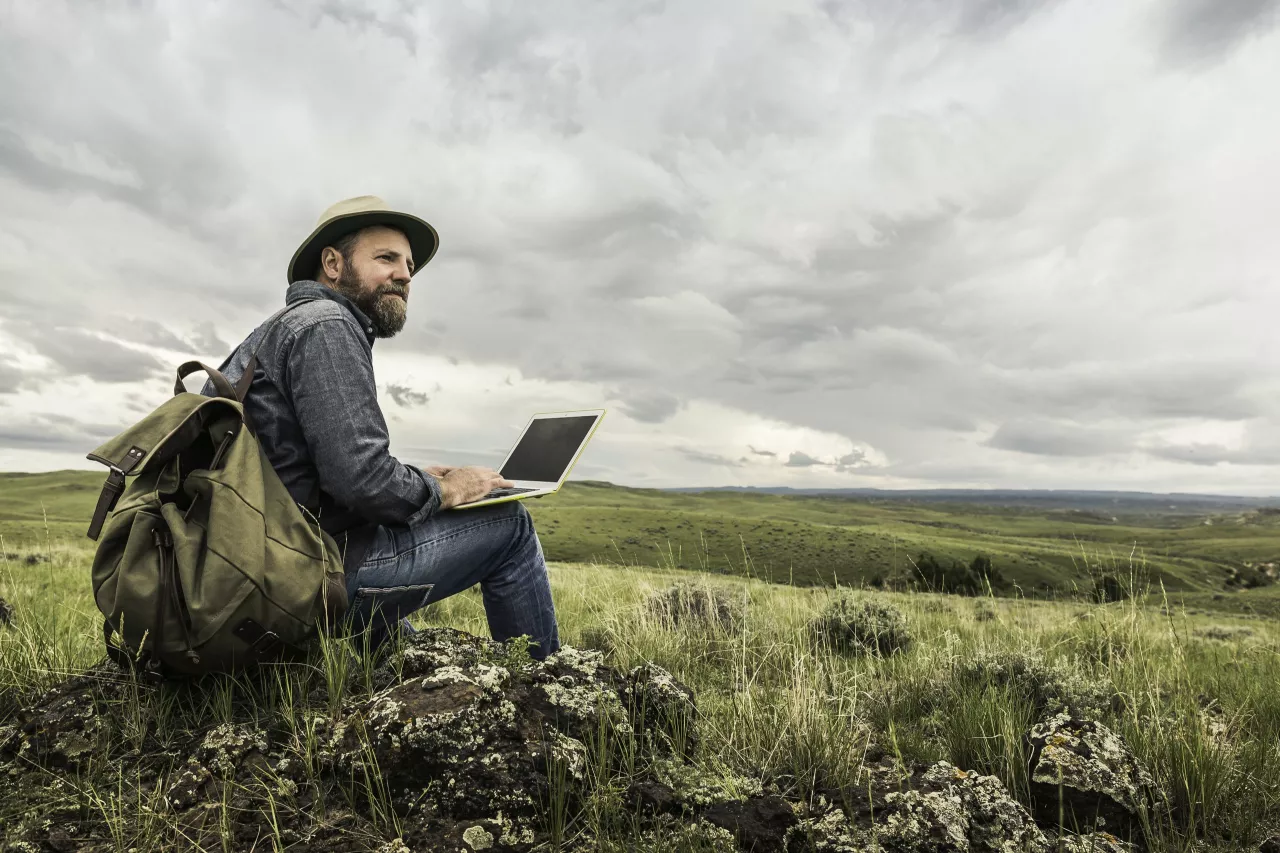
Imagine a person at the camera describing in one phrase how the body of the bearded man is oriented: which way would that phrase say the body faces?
to the viewer's right

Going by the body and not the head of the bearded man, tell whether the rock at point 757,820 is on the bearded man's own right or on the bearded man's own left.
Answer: on the bearded man's own right

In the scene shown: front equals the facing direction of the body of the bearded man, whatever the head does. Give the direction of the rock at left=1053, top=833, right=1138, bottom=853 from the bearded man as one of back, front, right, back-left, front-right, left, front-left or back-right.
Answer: front-right

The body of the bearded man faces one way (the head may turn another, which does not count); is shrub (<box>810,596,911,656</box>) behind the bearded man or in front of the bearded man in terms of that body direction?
in front

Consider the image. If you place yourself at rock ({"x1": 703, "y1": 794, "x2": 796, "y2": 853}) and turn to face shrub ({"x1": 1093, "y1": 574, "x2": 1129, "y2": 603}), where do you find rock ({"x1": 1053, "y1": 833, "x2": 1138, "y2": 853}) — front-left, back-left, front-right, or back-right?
front-right

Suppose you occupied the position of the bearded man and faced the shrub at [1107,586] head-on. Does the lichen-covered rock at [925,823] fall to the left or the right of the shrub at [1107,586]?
right

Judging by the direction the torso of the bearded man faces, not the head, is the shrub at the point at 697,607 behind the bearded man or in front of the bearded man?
in front

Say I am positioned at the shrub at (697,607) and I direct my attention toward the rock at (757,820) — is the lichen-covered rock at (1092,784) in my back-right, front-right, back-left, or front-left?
front-left

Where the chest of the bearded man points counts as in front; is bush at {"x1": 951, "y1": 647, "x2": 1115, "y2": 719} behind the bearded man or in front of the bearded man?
in front

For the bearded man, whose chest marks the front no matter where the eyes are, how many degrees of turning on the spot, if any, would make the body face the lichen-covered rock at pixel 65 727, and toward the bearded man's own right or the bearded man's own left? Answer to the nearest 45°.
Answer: approximately 180°

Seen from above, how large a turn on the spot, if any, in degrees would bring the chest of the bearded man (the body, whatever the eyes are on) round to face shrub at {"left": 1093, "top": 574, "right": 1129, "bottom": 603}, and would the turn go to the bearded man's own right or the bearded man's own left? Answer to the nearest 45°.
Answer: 0° — they already face it

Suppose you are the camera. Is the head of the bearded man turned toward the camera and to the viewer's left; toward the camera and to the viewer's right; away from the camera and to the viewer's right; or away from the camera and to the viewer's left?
toward the camera and to the viewer's right
